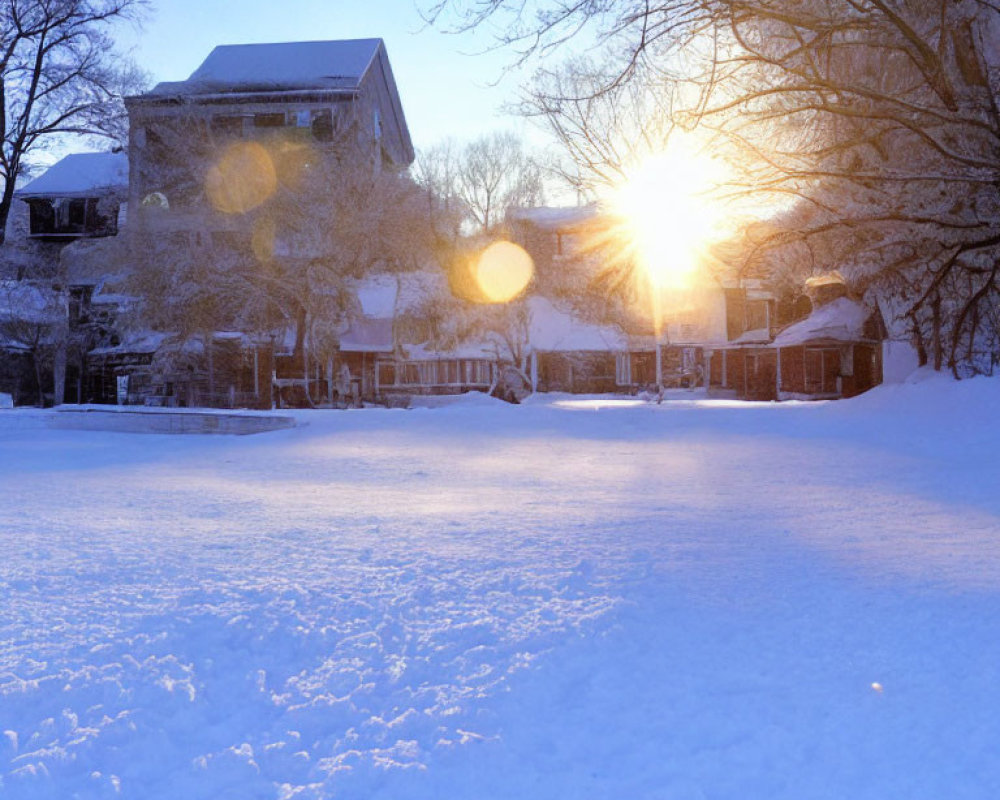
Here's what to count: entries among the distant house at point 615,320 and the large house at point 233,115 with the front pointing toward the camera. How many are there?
2

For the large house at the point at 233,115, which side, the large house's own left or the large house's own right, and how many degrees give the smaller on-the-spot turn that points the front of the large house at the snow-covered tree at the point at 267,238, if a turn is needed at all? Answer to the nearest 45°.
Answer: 0° — it already faces it

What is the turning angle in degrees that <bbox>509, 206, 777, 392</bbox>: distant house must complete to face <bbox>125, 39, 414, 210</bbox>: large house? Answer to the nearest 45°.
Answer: approximately 45° to its right

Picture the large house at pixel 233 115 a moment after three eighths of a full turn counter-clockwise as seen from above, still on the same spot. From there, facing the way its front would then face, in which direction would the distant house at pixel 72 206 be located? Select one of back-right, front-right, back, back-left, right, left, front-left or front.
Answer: left

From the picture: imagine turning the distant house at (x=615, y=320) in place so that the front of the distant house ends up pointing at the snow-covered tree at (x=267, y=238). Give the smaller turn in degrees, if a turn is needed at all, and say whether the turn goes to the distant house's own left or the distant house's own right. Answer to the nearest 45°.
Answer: approximately 45° to the distant house's own right

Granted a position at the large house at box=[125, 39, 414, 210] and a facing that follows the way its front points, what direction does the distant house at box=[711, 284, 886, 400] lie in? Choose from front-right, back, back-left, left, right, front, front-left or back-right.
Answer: left

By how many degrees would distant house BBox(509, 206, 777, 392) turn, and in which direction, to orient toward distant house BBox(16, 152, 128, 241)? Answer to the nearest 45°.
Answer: approximately 90° to its right

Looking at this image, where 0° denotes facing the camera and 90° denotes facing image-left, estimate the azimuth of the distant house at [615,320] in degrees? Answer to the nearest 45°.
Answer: approximately 0°

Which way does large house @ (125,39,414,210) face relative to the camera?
toward the camera

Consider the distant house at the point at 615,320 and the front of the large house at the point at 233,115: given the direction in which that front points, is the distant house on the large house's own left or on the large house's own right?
on the large house's own left
